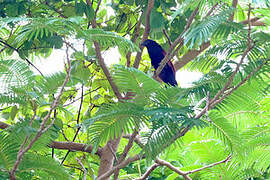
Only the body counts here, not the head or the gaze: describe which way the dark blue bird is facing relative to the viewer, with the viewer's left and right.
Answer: facing to the left of the viewer

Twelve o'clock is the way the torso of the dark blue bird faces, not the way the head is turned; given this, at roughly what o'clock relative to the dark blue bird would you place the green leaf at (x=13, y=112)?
The green leaf is roughly at 10 o'clock from the dark blue bird.
